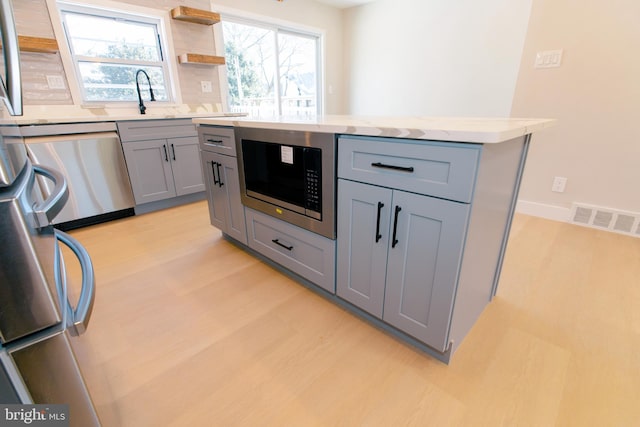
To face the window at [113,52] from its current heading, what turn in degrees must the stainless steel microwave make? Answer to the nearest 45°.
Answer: approximately 90° to its right

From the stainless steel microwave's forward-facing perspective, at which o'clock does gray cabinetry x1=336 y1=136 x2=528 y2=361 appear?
The gray cabinetry is roughly at 9 o'clock from the stainless steel microwave.

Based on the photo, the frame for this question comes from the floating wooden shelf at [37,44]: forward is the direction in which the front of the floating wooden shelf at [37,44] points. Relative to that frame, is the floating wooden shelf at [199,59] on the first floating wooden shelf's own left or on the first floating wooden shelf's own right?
on the first floating wooden shelf's own left

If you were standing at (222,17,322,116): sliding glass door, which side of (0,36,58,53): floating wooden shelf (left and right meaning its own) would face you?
left

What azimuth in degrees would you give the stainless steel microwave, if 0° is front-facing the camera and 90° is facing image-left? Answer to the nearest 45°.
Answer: approximately 45°

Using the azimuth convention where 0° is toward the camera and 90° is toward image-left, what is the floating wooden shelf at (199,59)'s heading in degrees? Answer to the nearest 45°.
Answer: approximately 315°

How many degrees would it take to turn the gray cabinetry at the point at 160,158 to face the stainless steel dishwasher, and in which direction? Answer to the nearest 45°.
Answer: approximately 135° to its right

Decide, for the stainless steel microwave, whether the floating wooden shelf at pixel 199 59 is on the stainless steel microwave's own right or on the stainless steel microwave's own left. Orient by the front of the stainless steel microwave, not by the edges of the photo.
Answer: on the stainless steel microwave's own right
